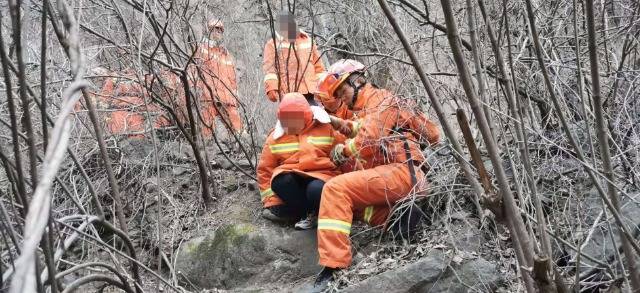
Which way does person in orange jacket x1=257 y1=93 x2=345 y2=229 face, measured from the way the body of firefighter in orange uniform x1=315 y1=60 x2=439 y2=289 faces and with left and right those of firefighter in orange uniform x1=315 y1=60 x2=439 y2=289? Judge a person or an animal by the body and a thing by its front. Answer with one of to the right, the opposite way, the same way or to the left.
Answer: to the left

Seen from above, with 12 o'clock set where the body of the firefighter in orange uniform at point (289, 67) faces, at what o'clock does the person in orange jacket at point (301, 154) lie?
the person in orange jacket at point (301, 154) is roughly at 12 o'clock from the firefighter in orange uniform at point (289, 67).

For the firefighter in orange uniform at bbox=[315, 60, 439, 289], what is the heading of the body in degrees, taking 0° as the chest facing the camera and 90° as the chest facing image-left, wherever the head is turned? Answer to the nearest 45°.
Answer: approximately 90°

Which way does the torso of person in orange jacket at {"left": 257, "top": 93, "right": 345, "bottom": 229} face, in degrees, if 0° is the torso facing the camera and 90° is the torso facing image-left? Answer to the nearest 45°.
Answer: approximately 0°

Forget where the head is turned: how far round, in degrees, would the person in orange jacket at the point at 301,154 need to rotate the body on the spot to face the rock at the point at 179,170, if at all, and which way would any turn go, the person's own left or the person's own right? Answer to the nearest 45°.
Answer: approximately 135° to the person's own right

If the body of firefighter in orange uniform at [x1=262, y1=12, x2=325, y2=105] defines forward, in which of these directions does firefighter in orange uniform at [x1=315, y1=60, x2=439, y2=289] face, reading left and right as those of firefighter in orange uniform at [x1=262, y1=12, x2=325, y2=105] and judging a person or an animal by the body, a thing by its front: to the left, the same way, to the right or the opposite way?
to the right

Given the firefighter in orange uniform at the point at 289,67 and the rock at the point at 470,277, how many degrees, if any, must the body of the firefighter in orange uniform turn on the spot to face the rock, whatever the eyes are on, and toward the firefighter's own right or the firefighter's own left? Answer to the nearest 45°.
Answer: approximately 45° to the firefighter's own left

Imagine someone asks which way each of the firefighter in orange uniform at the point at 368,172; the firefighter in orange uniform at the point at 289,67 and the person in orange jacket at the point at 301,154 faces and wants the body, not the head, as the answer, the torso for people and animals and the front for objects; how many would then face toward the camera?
2
